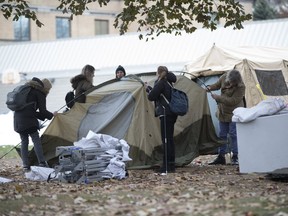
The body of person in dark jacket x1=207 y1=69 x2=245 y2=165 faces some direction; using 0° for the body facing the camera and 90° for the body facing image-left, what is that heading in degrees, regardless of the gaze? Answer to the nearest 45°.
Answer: approximately 45°

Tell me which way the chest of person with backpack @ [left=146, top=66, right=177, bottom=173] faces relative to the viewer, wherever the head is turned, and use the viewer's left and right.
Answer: facing to the left of the viewer

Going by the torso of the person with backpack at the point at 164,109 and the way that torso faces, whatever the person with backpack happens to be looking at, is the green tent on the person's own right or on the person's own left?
on the person's own right

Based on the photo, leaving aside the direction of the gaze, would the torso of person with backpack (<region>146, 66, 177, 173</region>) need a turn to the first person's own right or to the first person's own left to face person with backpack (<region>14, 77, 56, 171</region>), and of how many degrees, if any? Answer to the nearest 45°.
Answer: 0° — they already face them

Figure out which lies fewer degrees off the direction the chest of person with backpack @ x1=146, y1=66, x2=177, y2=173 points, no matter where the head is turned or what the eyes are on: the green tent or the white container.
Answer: the green tent

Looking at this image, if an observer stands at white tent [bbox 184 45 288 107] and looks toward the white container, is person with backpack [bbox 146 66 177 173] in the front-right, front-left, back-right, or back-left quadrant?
front-right

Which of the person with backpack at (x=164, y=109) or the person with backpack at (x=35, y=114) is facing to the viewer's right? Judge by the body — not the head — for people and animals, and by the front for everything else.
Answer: the person with backpack at (x=35, y=114)

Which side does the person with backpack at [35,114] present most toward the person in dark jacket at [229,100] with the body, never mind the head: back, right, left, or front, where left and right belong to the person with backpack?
front

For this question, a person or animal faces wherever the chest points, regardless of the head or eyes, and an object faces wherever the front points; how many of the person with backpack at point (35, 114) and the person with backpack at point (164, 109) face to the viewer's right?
1

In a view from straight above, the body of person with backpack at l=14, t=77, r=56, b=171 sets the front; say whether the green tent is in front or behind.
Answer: in front

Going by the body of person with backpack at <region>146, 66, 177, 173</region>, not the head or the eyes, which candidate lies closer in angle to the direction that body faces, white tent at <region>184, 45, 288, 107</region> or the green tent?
the green tent

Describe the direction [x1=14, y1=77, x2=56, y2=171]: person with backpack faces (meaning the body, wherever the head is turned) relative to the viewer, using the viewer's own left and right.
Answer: facing to the right of the viewer

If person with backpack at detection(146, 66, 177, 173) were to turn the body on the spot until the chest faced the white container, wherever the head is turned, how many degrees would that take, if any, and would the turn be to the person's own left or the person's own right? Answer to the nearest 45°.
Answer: approximately 135° to the person's own left

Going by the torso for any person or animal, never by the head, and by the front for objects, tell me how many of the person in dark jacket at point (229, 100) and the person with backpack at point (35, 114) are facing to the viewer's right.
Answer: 1

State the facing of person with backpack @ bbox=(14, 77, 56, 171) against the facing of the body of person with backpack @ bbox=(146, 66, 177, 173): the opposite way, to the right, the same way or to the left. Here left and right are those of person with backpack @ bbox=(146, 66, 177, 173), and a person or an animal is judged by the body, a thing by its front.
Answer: the opposite way
